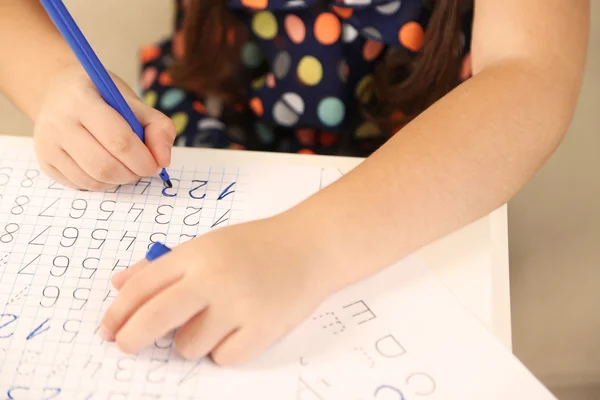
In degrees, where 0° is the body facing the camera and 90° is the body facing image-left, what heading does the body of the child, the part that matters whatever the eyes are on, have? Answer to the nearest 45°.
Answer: approximately 0°
